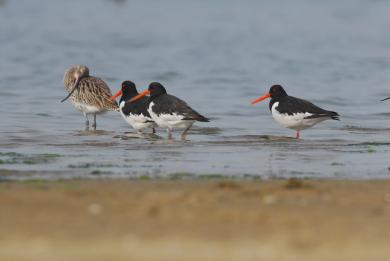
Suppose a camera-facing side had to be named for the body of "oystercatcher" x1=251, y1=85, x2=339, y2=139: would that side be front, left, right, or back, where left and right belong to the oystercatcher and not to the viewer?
left

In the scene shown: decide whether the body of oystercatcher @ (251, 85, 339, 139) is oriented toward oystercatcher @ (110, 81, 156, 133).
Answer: yes

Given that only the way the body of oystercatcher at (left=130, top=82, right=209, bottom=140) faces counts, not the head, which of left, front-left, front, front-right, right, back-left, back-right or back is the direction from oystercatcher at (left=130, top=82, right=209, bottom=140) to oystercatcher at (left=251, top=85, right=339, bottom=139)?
back

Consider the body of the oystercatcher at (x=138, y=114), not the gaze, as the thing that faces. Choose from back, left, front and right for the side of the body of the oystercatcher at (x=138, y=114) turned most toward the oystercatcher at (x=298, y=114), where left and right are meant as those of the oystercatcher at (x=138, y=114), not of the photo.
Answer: back

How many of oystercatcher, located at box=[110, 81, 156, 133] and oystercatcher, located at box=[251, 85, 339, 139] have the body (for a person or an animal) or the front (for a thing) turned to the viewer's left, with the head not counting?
2

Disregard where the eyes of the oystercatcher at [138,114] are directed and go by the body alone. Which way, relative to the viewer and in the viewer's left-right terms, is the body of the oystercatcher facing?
facing to the left of the viewer

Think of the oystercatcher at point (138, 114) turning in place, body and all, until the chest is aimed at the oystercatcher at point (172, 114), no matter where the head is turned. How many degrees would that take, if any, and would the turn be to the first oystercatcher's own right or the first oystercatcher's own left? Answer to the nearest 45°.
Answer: approximately 135° to the first oystercatcher's own left

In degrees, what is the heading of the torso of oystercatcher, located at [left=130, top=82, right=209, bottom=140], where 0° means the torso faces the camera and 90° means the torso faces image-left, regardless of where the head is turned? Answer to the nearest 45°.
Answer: approximately 90°

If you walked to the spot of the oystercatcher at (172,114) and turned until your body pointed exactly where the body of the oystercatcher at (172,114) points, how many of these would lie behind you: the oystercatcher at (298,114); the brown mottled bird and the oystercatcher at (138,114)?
1

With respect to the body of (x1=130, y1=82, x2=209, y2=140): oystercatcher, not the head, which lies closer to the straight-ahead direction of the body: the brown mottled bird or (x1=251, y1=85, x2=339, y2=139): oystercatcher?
the brown mottled bird
